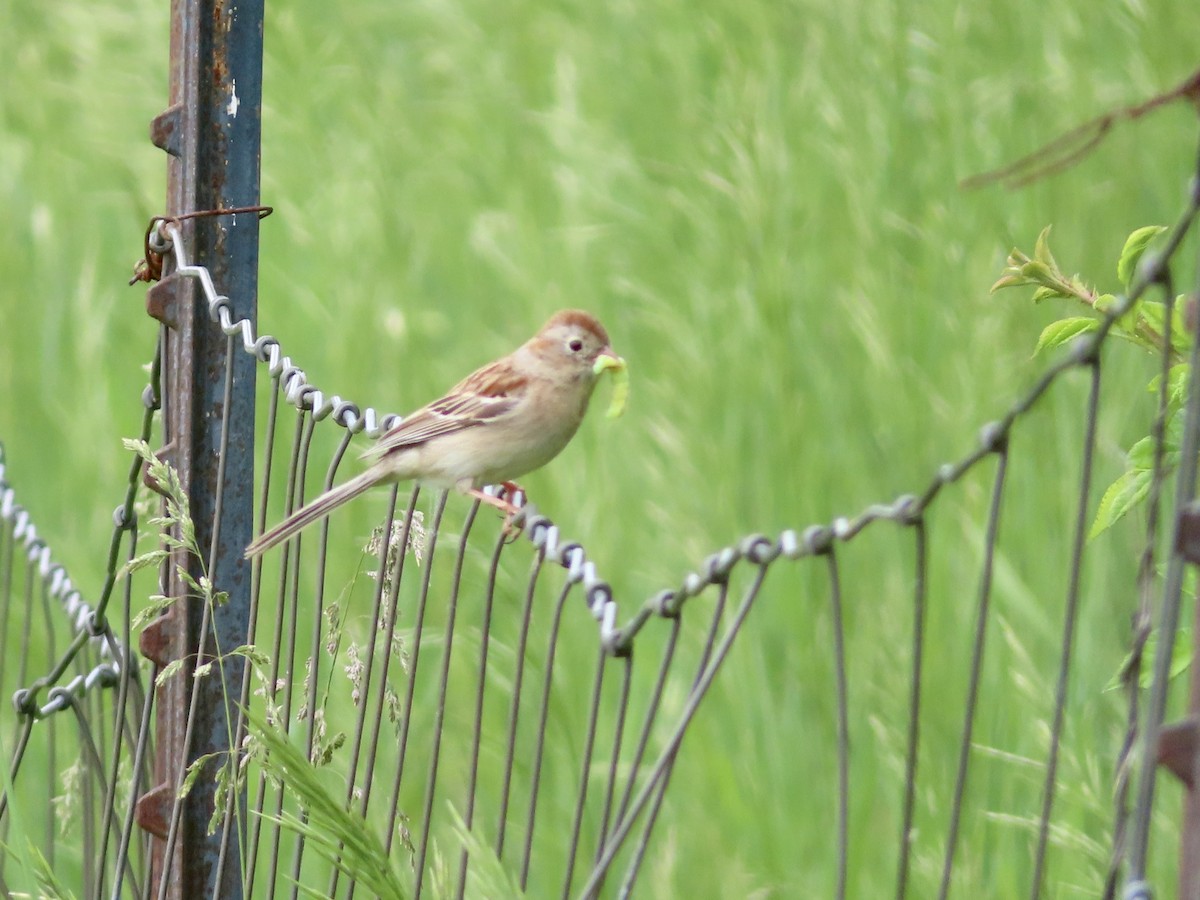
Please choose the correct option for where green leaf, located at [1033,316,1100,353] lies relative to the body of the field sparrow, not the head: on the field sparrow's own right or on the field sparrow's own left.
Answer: on the field sparrow's own right

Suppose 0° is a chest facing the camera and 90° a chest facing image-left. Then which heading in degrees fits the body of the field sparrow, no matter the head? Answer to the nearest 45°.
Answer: approximately 270°

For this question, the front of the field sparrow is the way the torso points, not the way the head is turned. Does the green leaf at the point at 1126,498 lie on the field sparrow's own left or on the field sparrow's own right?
on the field sparrow's own right

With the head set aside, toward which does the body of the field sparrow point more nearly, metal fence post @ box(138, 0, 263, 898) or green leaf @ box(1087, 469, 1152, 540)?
the green leaf
